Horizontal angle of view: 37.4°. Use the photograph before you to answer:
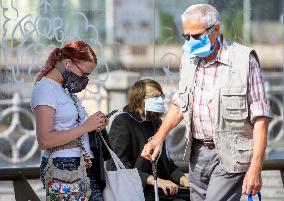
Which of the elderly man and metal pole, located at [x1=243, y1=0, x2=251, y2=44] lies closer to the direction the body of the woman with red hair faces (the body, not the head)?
the elderly man

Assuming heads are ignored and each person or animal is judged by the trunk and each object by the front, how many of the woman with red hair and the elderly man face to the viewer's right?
1

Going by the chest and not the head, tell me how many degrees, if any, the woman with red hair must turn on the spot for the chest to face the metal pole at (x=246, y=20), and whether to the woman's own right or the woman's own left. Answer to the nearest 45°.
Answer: approximately 45° to the woman's own left

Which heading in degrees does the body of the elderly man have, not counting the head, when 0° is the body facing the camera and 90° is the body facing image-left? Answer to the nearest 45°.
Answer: approximately 45°

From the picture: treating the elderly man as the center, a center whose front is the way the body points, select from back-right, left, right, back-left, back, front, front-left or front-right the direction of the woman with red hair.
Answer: front-right

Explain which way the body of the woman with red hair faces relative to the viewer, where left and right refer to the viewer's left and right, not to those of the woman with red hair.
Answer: facing to the right of the viewer

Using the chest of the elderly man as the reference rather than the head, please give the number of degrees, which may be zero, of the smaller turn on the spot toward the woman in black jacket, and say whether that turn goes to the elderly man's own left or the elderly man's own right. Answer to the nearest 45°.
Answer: approximately 90° to the elderly man's own right

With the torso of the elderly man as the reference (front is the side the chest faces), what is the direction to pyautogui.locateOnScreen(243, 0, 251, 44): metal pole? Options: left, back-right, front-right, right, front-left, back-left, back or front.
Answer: back-right
